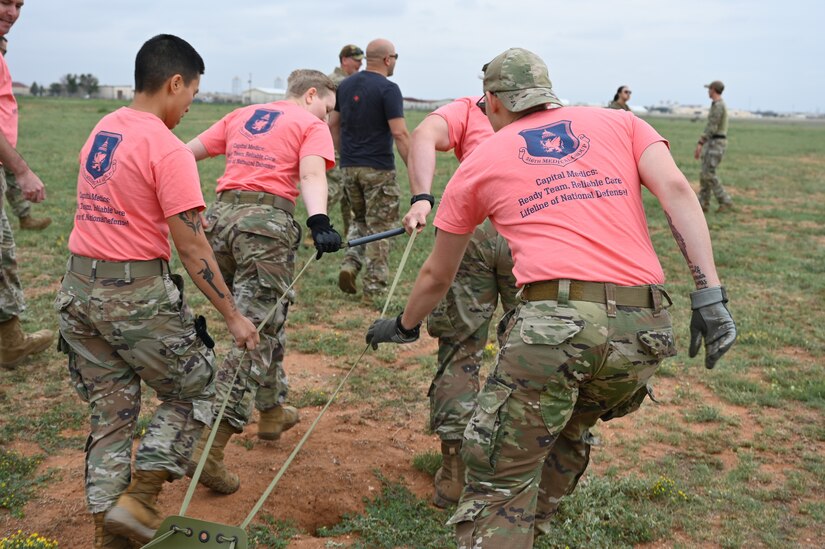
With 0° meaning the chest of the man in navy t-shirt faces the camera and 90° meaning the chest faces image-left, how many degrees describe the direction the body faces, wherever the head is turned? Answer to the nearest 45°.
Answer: approximately 225°

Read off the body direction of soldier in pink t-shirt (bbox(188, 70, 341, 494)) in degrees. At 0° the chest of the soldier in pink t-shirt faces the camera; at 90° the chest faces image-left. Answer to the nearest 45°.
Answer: approximately 225°

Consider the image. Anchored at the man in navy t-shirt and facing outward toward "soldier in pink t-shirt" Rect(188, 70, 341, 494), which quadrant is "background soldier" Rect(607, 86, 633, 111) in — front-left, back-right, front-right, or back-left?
back-left

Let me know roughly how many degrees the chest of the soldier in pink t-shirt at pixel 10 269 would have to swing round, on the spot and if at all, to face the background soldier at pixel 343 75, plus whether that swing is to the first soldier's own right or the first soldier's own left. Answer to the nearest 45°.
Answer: approximately 45° to the first soldier's own left

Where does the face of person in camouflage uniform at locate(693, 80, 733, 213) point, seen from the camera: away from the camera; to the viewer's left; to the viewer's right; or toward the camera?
to the viewer's left

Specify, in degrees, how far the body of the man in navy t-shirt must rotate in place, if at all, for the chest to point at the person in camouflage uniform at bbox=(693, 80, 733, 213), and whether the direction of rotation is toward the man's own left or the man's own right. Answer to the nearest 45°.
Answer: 0° — they already face them

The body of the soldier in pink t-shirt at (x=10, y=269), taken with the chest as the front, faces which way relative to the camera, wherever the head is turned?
to the viewer's right

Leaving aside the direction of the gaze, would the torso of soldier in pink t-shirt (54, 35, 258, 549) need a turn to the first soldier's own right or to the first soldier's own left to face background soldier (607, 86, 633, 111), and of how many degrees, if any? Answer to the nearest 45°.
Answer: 0° — they already face them

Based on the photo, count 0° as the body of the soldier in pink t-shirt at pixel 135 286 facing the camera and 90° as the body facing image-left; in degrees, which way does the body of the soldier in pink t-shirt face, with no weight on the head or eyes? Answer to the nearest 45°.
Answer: approximately 225°

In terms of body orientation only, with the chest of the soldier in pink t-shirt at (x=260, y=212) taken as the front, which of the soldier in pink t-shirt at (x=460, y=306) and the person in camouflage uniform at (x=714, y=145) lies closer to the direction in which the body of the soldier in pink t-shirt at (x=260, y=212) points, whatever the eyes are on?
the person in camouflage uniform
